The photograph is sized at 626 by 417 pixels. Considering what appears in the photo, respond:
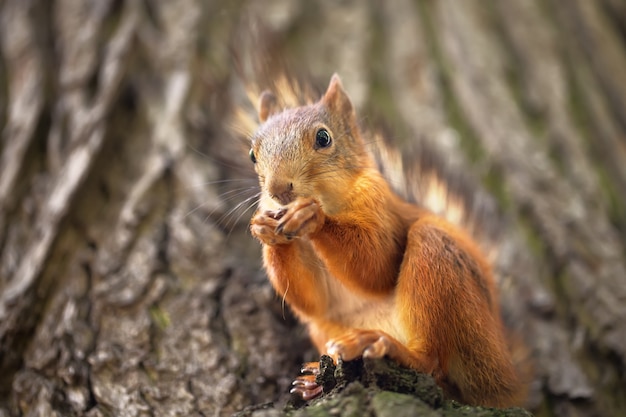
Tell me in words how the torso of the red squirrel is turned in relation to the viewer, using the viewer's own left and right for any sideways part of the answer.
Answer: facing the viewer and to the left of the viewer
